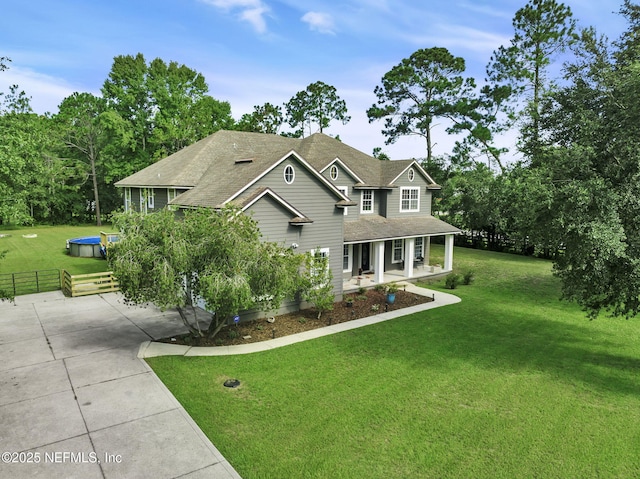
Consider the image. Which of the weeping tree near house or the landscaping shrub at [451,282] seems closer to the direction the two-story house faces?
the landscaping shrub

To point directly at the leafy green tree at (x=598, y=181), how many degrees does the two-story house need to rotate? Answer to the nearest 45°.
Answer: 0° — it already faces it

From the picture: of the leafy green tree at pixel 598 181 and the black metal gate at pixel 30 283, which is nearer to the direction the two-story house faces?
the leafy green tree

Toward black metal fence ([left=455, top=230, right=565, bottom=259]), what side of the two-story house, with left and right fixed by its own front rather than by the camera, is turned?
left

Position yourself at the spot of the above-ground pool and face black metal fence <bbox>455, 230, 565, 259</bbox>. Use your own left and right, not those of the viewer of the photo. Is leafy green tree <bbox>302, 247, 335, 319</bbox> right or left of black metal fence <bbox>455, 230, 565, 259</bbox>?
right

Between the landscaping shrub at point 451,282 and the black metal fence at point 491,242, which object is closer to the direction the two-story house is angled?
the landscaping shrub

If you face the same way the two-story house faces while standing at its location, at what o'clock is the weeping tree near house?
The weeping tree near house is roughly at 2 o'clock from the two-story house.

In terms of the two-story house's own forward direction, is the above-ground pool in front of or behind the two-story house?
behind

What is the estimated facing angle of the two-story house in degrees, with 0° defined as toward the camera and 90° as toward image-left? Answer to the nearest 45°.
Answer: approximately 315°
